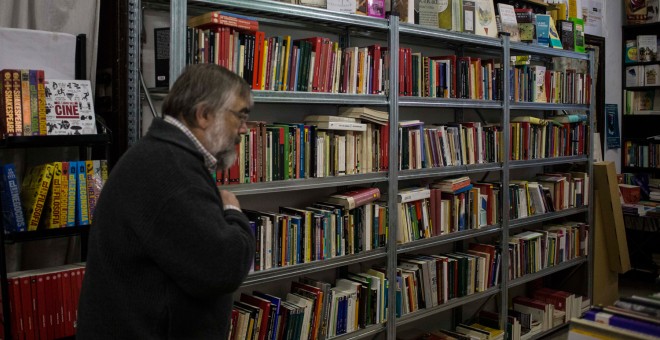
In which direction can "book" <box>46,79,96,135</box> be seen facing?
toward the camera

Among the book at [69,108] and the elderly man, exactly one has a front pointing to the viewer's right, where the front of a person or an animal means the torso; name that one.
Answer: the elderly man

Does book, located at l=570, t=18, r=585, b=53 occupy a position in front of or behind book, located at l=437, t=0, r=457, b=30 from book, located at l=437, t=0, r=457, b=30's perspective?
behind

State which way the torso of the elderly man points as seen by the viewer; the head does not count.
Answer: to the viewer's right

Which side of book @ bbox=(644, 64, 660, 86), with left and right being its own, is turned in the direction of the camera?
front

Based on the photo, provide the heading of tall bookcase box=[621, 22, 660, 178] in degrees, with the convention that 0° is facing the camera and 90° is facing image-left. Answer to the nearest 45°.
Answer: approximately 45°

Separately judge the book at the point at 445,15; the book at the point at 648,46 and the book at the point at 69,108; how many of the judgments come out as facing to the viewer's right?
0

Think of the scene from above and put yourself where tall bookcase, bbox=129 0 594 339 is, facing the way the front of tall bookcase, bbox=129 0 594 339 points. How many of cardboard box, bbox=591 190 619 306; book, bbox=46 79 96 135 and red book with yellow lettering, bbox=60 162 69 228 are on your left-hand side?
1

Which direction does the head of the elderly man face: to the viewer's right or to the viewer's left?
to the viewer's right

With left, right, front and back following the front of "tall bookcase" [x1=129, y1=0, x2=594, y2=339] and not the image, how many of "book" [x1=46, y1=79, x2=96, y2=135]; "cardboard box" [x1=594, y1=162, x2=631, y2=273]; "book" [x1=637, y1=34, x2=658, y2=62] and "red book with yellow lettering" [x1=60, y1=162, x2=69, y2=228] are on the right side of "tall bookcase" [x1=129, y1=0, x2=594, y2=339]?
2

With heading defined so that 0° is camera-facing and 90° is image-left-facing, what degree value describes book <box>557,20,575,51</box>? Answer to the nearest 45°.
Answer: approximately 315°
